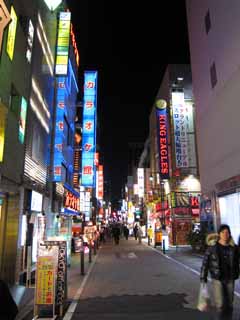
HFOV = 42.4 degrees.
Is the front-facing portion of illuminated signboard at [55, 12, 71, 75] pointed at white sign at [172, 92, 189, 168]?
no

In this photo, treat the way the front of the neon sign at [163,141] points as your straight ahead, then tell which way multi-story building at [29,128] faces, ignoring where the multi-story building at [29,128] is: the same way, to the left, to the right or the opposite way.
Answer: to the left

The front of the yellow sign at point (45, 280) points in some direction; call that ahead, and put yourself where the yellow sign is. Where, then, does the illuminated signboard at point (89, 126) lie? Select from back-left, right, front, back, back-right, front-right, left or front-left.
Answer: back

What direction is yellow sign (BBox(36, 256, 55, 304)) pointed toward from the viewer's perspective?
toward the camera

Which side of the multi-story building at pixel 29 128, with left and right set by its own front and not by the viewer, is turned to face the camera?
right

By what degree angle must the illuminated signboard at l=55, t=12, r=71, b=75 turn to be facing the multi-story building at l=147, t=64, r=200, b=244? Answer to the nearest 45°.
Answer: approximately 135° to its left

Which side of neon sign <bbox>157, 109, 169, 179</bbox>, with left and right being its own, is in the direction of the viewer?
front

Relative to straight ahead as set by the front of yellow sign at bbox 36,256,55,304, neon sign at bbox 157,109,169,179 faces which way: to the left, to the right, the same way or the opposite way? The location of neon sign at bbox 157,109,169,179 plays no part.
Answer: the same way

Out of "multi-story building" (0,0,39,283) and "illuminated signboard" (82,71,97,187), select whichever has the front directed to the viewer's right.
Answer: the multi-story building

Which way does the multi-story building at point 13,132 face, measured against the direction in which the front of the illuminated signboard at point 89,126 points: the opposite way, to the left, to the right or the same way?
to the left

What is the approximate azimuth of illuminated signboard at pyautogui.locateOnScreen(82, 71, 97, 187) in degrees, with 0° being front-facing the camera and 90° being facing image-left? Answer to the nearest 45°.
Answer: approximately 0°

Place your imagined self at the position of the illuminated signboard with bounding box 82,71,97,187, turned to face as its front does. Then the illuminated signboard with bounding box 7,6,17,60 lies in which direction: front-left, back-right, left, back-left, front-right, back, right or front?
front

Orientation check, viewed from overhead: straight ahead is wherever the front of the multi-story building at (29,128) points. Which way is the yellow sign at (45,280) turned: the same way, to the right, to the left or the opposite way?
to the right

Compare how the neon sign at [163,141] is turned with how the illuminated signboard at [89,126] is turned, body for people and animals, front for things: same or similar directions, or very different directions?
same or similar directions

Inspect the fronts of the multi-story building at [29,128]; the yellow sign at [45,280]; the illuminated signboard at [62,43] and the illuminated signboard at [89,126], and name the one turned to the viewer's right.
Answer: the multi-story building

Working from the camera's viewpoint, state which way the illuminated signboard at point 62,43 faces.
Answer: facing the viewer

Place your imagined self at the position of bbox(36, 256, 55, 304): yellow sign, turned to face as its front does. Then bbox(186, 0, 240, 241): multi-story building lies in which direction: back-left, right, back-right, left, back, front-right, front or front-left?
back-left

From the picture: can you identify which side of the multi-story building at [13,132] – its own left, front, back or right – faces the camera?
right

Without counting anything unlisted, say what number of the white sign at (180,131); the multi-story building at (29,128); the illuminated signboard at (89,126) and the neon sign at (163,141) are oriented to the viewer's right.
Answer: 1

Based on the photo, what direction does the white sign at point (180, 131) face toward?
toward the camera

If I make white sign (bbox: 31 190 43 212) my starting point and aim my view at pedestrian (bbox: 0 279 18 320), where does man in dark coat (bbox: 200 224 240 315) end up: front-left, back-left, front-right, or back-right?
front-left
